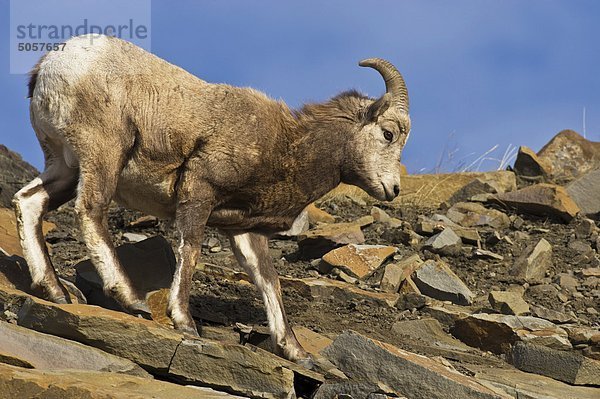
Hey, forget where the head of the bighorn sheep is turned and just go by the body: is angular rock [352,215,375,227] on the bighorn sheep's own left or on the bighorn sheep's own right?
on the bighorn sheep's own left

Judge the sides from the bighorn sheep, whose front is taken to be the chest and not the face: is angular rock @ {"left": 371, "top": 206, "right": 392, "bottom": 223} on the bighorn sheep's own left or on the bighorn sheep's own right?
on the bighorn sheep's own left

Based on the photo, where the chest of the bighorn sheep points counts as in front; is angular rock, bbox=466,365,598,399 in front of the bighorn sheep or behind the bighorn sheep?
in front

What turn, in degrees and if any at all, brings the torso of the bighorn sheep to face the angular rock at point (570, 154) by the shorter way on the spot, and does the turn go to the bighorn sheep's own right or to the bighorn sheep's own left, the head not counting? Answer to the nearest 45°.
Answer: approximately 45° to the bighorn sheep's own left

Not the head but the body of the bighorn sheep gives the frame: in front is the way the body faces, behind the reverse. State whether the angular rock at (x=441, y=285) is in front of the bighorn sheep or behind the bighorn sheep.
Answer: in front

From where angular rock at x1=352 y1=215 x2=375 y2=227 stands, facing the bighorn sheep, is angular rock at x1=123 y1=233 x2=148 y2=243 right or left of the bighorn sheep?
right

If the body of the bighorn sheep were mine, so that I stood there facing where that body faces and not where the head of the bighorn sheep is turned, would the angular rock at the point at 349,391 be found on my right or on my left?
on my right

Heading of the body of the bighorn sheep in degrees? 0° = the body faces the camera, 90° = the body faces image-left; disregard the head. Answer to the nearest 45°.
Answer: approximately 270°

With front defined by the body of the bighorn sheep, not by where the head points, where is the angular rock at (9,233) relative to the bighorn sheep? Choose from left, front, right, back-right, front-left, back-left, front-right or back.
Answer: back-left

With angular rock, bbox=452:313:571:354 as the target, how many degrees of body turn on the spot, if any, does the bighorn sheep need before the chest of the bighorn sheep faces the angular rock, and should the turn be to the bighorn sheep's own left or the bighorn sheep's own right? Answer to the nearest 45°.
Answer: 0° — it already faces it
